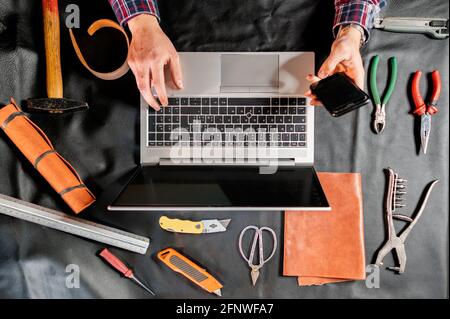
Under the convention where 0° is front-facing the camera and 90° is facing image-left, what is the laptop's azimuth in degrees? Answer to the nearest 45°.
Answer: approximately 180°
